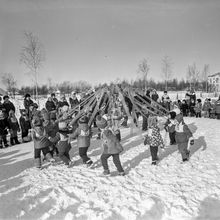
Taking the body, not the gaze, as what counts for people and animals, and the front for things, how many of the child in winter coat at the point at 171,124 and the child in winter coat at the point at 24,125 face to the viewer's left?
1

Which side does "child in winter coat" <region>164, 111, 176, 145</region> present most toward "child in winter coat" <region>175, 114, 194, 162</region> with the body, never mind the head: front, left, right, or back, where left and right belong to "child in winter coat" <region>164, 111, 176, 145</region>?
left

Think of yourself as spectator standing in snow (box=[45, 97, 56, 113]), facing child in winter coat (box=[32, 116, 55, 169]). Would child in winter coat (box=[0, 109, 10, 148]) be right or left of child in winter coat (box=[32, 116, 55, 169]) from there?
right
